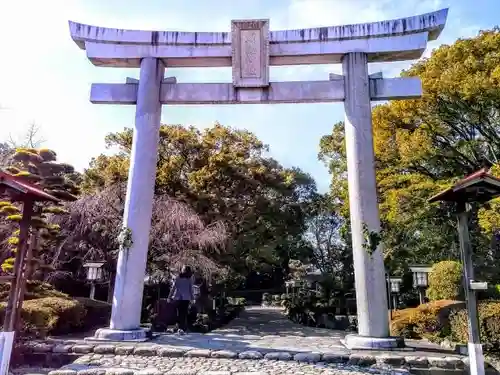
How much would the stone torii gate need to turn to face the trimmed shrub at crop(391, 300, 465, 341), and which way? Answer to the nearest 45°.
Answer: approximately 135° to its left

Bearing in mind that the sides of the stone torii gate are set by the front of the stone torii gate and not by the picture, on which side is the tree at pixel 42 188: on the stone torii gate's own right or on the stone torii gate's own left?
on the stone torii gate's own right

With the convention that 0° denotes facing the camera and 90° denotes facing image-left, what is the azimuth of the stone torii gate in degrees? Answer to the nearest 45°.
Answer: approximately 0°

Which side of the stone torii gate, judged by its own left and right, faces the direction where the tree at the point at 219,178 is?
back

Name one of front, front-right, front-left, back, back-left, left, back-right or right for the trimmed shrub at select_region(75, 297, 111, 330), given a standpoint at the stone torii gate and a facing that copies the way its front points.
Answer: back-right

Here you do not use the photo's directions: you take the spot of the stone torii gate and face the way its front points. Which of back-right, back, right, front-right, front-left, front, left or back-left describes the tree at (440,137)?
back-left

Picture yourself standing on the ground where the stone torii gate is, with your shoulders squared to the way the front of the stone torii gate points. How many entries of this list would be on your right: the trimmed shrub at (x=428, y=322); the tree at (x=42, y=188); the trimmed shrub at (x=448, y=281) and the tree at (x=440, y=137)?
1
